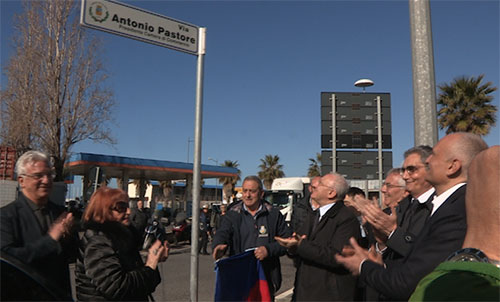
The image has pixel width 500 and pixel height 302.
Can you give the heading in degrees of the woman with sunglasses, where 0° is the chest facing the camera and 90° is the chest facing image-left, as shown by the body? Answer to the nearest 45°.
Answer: approximately 270°

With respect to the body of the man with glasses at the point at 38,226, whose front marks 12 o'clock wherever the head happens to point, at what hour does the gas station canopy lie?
The gas station canopy is roughly at 8 o'clock from the man with glasses.

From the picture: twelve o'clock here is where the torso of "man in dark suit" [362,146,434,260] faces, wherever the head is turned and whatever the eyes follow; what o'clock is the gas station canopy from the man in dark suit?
The gas station canopy is roughly at 3 o'clock from the man in dark suit.

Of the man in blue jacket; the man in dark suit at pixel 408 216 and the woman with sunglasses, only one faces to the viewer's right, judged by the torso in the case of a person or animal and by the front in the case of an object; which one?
the woman with sunglasses

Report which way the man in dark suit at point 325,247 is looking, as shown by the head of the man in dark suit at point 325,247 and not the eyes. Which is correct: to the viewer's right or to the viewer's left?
to the viewer's left

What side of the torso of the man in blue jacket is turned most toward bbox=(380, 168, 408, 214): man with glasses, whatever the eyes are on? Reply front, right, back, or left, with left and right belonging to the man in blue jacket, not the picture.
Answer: left

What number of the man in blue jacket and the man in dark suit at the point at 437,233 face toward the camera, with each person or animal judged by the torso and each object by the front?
1

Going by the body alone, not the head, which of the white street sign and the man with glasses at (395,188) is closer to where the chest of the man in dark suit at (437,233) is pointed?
the white street sign

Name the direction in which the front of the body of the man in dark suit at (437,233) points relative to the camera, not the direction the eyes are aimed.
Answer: to the viewer's left

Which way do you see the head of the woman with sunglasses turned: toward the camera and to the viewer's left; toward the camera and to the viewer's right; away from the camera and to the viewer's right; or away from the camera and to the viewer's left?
toward the camera and to the viewer's right

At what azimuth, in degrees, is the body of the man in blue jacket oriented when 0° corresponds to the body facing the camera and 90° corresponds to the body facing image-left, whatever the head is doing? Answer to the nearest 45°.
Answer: approximately 0°
